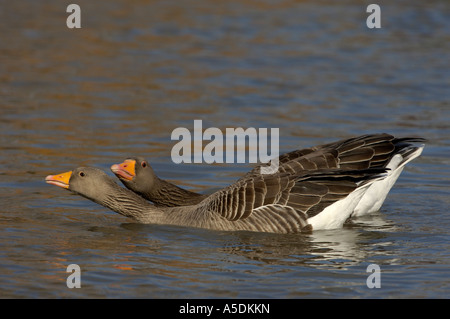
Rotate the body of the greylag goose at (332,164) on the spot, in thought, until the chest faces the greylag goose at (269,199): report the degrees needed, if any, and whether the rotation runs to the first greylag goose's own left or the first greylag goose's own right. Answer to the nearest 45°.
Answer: approximately 45° to the first greylag goose's own left

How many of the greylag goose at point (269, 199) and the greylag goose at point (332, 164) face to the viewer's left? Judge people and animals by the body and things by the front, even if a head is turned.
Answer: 2

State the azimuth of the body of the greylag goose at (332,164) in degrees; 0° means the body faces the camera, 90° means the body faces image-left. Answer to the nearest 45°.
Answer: approximately 90°

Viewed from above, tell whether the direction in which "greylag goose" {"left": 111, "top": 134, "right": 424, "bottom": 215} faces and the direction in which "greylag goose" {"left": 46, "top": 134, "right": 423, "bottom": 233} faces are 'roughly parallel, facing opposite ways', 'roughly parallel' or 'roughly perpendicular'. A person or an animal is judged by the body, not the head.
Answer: roughly parallel

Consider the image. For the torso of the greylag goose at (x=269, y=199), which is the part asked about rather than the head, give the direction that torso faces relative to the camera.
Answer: to the viewer's left

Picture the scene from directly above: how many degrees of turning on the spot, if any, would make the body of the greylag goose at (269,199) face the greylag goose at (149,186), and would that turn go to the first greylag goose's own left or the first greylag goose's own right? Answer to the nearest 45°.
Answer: approximately 45° to the first greylag goose's own right

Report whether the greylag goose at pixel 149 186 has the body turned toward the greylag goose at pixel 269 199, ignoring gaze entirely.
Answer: no

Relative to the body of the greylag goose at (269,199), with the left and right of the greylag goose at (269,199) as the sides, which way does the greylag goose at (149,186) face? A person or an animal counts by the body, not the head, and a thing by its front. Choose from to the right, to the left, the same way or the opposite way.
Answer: the same way
